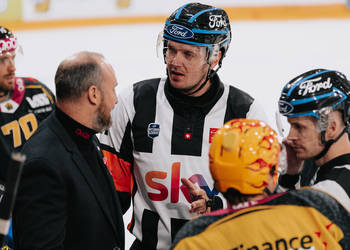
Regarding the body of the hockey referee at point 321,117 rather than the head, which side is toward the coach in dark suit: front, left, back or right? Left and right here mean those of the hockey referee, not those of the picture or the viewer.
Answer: front

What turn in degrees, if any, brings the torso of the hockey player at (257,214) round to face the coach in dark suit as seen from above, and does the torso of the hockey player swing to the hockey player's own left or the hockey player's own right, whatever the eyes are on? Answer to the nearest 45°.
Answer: approximately 90° to the hockey player's own left

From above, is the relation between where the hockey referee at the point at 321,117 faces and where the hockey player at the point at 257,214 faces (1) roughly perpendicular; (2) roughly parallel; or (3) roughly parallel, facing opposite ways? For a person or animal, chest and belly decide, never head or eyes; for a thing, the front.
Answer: roughly perpendicular

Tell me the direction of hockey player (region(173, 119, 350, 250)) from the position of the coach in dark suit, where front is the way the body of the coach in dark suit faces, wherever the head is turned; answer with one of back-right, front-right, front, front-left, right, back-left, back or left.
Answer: front-right

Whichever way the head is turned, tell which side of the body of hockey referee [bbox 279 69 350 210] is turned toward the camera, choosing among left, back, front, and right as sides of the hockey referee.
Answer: left

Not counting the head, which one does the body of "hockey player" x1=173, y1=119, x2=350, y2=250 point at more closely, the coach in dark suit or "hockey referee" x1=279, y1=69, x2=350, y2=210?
the hockey referee

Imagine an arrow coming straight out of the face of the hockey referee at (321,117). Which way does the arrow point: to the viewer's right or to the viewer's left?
to the viewer's left

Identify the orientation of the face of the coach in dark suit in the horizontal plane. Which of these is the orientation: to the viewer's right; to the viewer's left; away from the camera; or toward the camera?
to the viewer's right

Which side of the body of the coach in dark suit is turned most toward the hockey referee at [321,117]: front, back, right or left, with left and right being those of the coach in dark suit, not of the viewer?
front

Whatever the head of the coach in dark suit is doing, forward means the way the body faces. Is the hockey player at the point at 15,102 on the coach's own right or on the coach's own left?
on the coach's own left

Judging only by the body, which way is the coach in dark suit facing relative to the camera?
to the viewer's right

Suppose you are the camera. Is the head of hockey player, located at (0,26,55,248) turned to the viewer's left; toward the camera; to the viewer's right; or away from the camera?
to the viewer's right

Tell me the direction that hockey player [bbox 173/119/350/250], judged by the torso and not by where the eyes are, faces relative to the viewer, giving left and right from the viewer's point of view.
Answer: facing away from the viewer

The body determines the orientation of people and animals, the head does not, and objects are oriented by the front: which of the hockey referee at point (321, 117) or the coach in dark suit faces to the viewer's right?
the coach in dark suit
